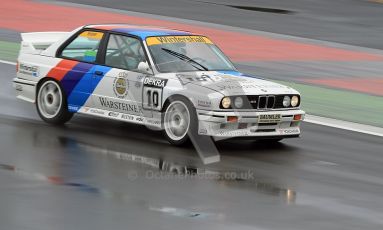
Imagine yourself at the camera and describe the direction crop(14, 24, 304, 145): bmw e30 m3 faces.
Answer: facing the viewer and to the right of the viewer
